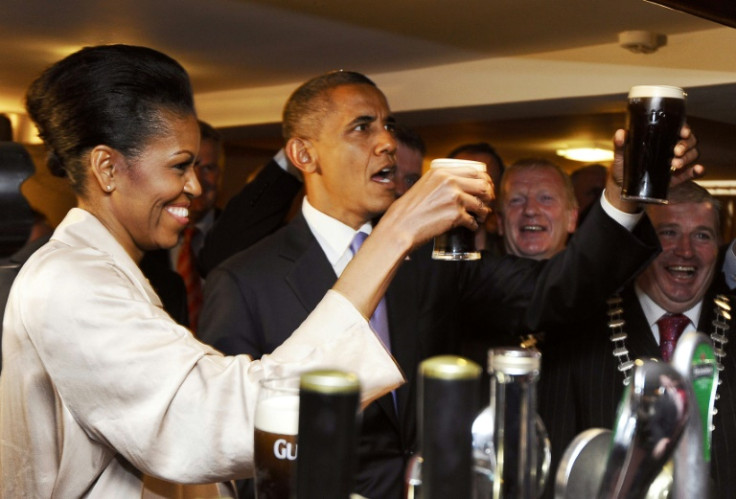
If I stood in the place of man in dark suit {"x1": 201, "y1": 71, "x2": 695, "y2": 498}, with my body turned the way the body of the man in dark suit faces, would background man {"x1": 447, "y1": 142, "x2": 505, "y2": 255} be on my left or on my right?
on my left

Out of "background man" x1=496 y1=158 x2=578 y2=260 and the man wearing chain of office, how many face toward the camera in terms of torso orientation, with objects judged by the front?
2

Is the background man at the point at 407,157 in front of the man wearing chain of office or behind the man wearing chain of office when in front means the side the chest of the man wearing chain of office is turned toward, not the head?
behind

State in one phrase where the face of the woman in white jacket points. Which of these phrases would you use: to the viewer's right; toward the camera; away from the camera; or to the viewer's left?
to the viewer's right

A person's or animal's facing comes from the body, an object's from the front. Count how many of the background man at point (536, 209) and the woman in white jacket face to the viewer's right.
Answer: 1

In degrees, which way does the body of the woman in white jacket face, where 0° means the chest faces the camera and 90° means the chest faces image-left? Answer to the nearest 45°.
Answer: approximately 270°

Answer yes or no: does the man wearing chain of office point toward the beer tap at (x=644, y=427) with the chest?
yes

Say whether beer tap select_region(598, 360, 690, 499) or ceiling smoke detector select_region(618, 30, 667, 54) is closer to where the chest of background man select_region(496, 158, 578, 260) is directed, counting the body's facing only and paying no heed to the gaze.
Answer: the beer tap

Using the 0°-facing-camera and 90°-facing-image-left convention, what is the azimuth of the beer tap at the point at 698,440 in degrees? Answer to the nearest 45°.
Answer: approximately 315°

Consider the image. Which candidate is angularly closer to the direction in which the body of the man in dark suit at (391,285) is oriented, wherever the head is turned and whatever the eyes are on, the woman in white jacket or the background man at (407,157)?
the woman in white jacket

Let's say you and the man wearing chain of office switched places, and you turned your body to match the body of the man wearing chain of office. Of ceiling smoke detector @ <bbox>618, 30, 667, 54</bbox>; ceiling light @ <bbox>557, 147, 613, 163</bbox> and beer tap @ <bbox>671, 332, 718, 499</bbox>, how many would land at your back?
2

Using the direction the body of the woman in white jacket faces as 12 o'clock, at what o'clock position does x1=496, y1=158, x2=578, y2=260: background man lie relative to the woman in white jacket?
The background man is roughly at 10 o'clock from the woman in white jacket.

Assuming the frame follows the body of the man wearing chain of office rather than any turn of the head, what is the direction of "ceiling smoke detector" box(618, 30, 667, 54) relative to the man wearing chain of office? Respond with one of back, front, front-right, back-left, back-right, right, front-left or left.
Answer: back
